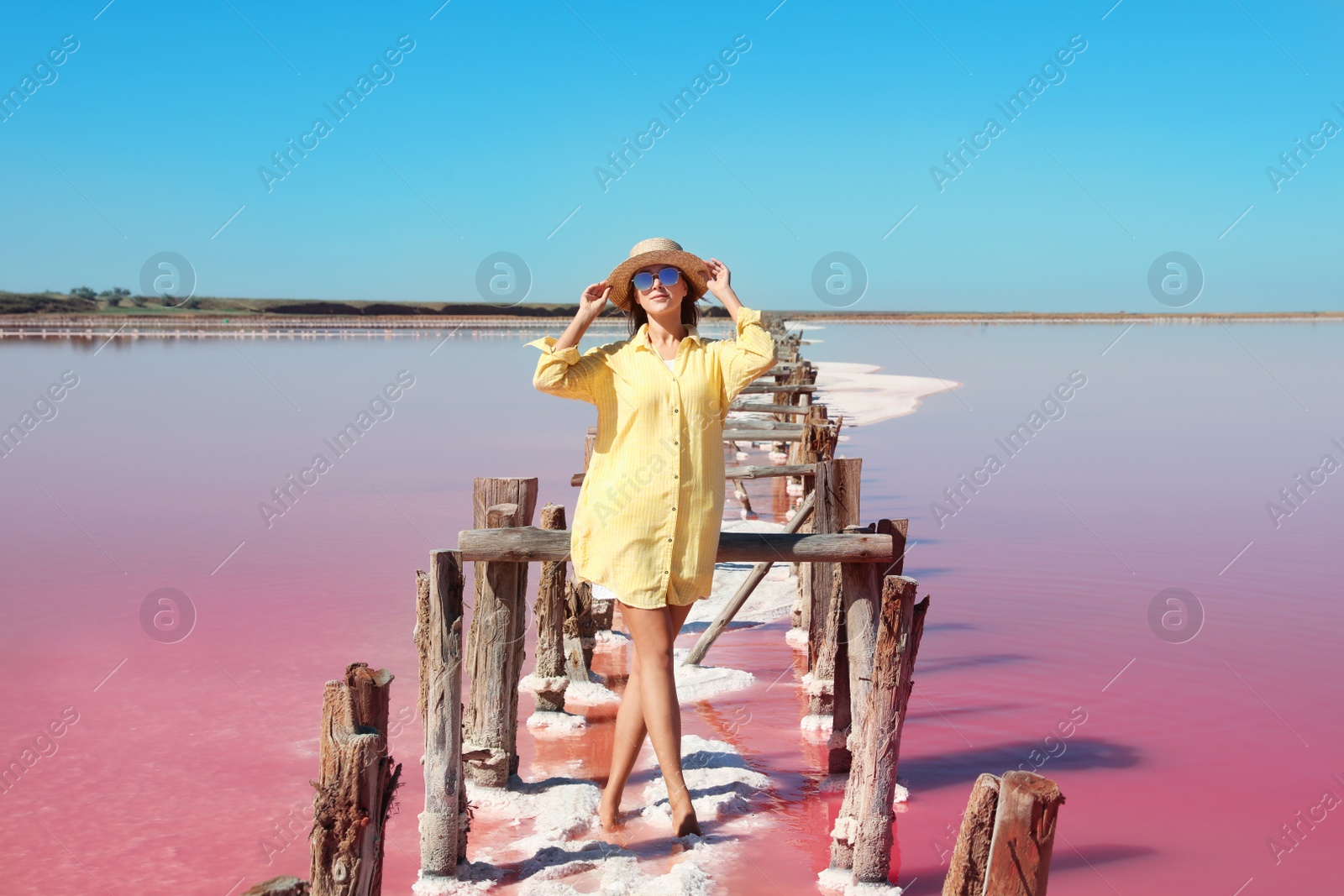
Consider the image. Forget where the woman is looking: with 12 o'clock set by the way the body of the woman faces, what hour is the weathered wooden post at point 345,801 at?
The weathered wooden post is roughly at 1 o'clock from the woman.

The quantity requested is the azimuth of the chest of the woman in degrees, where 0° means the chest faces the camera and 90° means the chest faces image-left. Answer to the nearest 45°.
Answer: approximately 0°

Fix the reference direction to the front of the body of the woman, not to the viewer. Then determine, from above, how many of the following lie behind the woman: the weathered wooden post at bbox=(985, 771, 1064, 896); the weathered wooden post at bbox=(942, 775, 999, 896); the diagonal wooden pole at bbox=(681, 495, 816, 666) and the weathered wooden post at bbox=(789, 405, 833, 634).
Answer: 2

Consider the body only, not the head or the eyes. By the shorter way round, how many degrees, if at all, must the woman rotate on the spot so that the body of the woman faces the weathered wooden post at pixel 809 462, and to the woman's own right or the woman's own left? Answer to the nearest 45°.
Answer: approximately 180°

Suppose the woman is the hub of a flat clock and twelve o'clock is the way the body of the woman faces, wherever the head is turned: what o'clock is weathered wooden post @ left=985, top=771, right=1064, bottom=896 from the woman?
The weathered wooden post is roughly at 11 o'clock from the woman.
